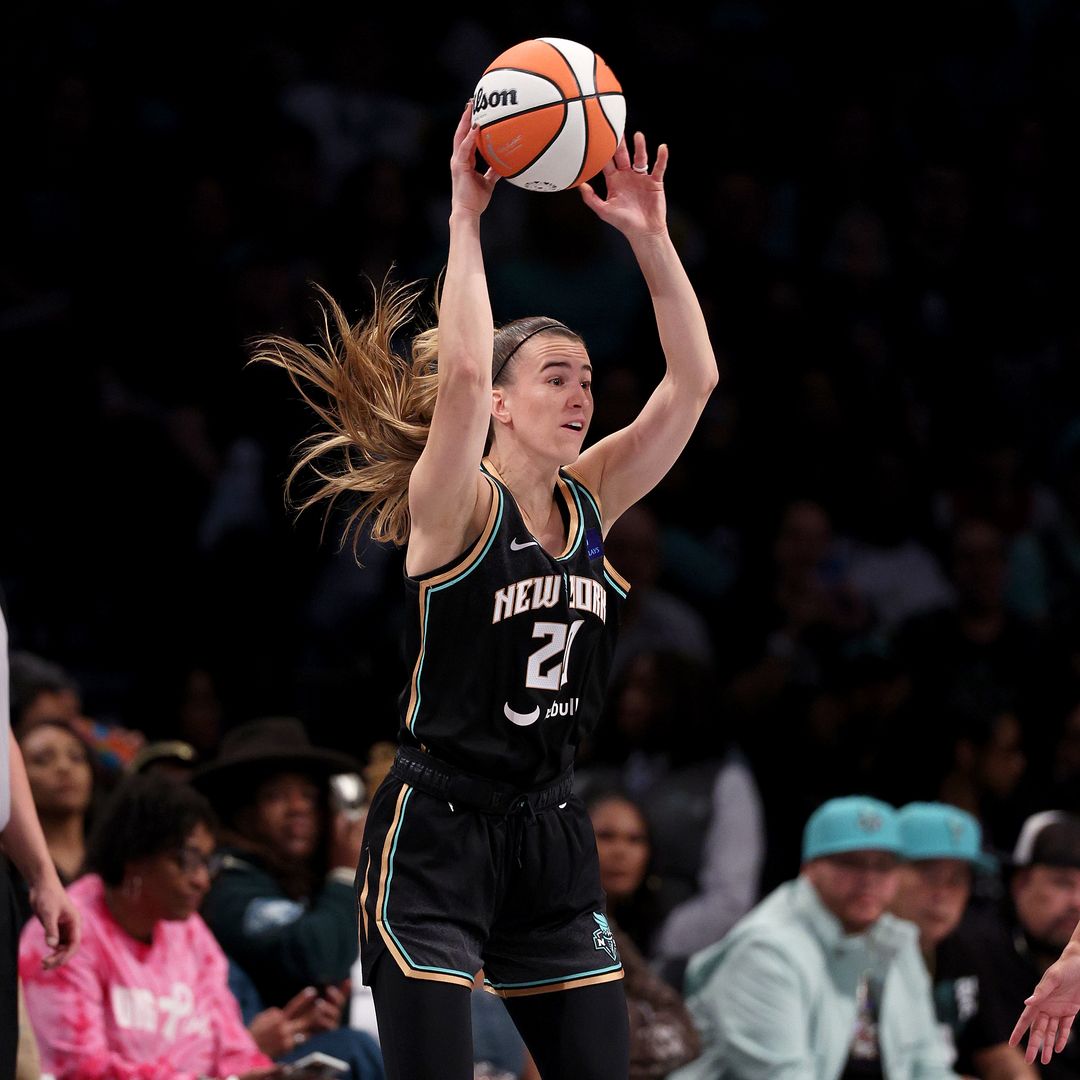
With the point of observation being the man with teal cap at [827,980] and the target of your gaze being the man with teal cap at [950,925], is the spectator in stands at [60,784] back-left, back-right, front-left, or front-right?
back-left

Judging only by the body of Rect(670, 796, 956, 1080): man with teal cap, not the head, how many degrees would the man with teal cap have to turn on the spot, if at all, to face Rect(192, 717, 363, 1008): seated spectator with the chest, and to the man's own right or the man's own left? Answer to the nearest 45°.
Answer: approximately 135° to the man's own right

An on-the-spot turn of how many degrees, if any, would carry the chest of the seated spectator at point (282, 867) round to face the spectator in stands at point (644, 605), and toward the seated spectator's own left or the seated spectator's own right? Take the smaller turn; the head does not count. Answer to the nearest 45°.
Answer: approximately 90° to the seated spectator's own left

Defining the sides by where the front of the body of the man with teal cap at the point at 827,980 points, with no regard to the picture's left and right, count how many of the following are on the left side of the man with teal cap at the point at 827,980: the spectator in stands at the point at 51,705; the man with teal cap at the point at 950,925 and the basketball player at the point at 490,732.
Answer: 1

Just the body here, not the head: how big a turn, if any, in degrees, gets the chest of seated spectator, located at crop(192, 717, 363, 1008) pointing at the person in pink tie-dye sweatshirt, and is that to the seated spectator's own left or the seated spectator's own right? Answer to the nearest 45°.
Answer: approximately 90° to the seated spectator's own right

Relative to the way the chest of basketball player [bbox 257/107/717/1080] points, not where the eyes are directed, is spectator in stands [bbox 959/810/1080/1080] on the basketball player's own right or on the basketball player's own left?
on the basketball player's own left

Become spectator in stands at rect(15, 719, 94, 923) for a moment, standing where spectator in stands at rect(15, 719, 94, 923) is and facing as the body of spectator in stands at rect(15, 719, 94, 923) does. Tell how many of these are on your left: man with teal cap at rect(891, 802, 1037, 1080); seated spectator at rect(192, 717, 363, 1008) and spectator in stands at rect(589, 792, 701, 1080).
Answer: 3

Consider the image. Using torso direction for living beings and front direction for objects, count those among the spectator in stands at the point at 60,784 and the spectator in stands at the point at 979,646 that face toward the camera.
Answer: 2

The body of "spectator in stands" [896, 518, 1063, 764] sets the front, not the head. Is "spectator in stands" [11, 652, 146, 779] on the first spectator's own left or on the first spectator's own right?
on the first spectator's own right

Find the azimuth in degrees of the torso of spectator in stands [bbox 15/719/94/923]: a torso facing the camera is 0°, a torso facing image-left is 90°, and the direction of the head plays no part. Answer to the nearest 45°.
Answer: approximately 0°

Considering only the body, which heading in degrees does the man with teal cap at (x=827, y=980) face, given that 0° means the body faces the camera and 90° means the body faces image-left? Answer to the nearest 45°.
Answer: approximately 315°

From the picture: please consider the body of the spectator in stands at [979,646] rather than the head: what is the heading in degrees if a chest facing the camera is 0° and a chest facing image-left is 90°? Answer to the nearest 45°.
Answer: approximately 0°

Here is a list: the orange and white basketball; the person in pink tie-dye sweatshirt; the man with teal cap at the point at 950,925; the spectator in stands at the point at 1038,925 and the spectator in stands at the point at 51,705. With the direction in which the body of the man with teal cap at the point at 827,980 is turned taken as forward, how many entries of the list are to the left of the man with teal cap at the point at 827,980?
2

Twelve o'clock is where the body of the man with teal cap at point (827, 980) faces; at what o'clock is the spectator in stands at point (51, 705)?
The spectator in stands is roughly at 4 o'clock from the man with teal cap.
